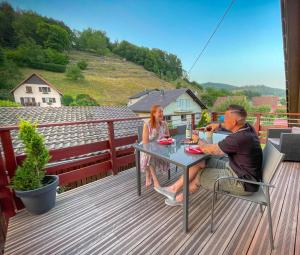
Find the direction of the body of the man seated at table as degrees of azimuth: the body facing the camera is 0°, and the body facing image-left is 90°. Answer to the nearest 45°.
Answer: approximately 90°

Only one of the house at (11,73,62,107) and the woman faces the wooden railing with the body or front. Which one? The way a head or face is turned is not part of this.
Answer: the house

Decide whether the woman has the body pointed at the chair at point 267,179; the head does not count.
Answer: yes

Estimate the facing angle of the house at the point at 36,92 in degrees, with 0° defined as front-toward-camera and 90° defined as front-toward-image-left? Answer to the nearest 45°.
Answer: approximately 0°

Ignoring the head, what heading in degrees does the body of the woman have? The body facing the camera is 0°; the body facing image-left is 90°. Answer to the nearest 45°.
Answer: approximately 315°

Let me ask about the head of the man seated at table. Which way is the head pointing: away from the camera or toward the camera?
away from the camera

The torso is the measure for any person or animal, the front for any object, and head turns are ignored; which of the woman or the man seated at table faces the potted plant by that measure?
the man seated at table

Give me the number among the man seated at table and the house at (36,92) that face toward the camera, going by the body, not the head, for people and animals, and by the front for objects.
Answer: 1
